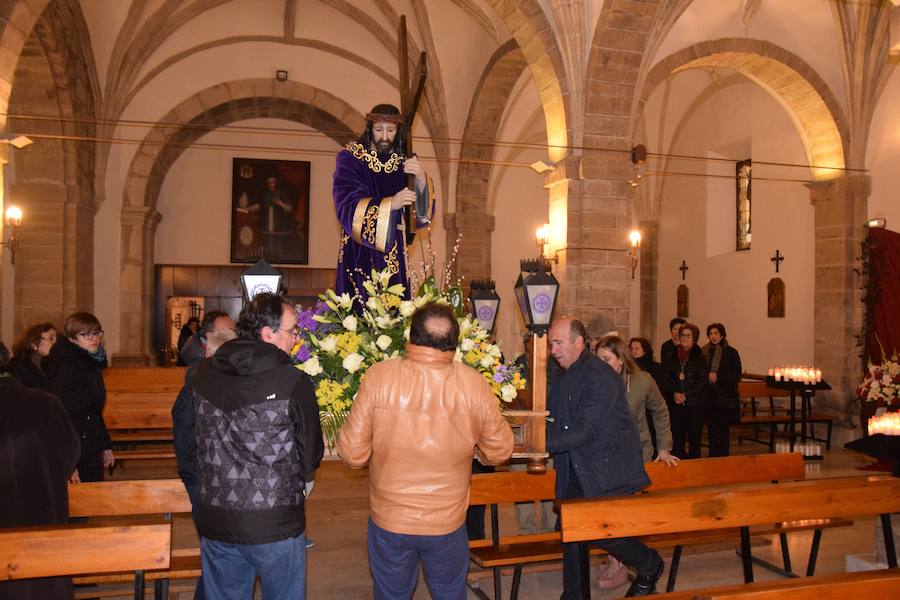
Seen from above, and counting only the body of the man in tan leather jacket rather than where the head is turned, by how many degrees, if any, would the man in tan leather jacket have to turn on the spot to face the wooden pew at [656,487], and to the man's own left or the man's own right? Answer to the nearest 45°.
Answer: approximately 45° to the man's own right

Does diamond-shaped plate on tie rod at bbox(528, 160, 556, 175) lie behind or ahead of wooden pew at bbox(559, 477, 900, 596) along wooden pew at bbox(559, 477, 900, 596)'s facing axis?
ahead

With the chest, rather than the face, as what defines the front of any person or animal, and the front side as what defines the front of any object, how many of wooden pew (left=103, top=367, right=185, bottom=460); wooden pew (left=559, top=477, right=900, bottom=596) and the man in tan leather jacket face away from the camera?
3

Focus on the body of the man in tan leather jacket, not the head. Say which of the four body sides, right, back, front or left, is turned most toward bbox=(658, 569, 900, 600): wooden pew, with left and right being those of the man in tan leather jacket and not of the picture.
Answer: right

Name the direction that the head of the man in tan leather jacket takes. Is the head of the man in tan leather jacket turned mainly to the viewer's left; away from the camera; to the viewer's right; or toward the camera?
away from the camera

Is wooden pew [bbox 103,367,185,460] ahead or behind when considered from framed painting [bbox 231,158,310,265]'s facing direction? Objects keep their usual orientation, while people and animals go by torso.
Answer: ahead

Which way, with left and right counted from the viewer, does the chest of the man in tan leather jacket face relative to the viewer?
facing away from the viewer

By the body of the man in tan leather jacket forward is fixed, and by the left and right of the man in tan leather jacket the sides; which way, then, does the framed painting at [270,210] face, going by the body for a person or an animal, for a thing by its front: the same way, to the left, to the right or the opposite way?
the opposite way

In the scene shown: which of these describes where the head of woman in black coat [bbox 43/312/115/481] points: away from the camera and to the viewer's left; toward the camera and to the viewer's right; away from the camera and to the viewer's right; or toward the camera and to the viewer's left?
toward the camera and to the viewer's right

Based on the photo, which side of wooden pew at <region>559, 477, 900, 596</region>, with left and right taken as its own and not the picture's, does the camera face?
back

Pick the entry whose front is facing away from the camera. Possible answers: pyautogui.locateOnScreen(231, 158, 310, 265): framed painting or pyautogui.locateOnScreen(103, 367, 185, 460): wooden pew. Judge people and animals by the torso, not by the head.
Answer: the wooden pew

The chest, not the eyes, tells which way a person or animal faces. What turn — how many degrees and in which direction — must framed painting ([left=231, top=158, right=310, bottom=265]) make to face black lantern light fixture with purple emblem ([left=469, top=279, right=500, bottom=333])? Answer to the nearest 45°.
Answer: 0° — it already faces it
